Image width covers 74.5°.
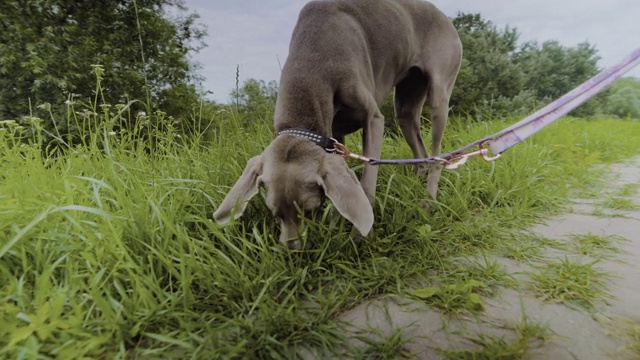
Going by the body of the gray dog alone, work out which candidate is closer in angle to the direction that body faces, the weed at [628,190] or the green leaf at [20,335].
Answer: the green leaf

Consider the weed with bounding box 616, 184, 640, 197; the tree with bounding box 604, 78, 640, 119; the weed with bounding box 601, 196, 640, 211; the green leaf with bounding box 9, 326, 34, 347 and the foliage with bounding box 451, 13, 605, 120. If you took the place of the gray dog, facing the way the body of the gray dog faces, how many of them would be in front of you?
1

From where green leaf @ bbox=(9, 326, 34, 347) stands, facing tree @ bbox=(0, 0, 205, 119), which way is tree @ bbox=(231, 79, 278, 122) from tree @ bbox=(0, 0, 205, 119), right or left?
right

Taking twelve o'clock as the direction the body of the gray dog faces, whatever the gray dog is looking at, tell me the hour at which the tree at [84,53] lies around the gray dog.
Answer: The tree is roughly at 3 o'clock from the gray dog.

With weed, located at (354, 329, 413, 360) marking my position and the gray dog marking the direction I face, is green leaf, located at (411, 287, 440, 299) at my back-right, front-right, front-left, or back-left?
front-right

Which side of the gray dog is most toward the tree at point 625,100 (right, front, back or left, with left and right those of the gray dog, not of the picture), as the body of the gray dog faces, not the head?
back

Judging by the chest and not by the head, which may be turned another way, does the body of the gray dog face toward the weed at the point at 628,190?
no

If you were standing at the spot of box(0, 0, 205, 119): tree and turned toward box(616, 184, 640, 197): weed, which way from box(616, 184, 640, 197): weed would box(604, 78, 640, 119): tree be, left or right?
left

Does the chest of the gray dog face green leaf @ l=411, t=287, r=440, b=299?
no

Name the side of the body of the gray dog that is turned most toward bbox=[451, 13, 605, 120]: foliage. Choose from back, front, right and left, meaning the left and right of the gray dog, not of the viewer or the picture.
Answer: back

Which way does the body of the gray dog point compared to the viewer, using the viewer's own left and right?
facing the viewer and to the left of the viewer

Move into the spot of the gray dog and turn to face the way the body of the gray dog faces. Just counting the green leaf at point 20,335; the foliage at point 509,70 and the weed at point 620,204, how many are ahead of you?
1

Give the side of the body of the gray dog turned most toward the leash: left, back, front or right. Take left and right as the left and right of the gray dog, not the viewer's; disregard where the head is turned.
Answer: left

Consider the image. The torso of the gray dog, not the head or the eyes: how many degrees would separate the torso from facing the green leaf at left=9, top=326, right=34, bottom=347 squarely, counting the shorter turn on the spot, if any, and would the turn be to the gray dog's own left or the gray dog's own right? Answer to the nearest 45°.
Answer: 0° — it already faces it

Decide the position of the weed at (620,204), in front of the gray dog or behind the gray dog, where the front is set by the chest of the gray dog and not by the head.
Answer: behind

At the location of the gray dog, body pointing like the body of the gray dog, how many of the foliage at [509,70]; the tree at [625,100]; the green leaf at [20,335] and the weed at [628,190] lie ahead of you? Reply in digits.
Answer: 1
